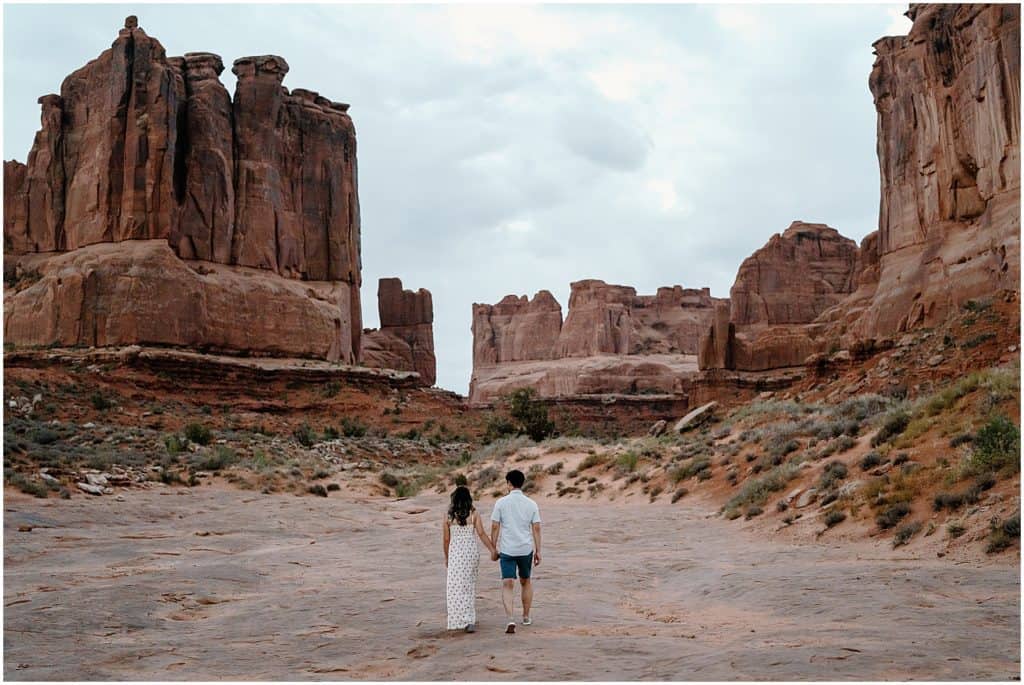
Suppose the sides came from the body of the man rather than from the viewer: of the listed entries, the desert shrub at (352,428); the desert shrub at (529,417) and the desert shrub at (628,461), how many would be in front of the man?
3

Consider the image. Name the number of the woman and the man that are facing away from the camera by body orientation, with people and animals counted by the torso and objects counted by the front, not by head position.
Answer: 2

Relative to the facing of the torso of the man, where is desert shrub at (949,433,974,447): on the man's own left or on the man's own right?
on the man's own right

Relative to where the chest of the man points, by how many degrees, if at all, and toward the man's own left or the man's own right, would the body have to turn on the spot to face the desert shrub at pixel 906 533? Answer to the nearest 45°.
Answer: approximately 45° to the man's own right

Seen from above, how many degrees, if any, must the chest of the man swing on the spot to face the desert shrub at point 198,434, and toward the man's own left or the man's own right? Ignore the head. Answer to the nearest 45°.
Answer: approximately 45° to the man's own left

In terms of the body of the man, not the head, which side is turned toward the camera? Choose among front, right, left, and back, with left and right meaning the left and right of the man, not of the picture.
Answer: back

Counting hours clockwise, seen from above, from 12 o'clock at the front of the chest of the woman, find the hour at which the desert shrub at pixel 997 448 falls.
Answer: The desert shrub is roughly at 2 o'clock from the woman.

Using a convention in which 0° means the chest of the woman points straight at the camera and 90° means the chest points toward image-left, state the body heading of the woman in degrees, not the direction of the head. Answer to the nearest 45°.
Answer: approximately 180°

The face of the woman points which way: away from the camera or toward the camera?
away from the camera
